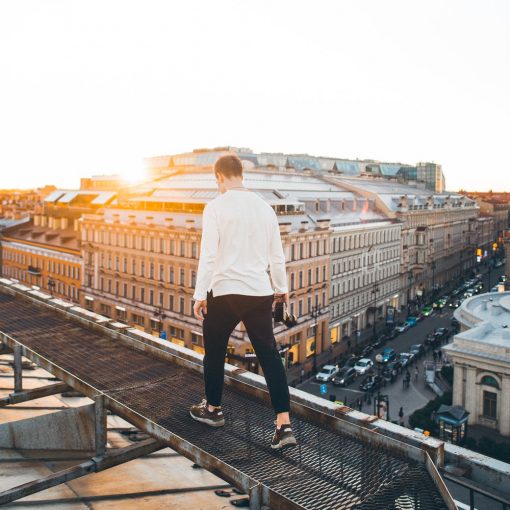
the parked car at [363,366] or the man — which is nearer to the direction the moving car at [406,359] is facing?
the parked car

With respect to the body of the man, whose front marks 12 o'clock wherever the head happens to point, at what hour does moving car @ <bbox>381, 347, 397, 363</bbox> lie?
The moving car is roughly at 2 o'clock from the man.

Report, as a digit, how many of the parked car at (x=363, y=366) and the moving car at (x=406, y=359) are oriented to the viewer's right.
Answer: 0
